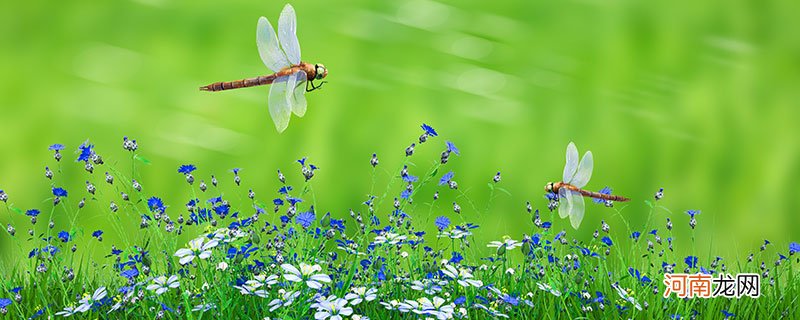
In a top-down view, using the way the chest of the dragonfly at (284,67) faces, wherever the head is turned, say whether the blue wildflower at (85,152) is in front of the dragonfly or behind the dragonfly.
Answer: behind

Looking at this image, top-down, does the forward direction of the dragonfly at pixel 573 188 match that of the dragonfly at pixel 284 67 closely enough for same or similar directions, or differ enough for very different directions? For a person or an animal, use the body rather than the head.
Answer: very different directions

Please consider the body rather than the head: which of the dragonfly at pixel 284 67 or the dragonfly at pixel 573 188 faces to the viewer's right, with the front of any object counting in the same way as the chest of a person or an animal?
the dragonfly at pixel 284 67

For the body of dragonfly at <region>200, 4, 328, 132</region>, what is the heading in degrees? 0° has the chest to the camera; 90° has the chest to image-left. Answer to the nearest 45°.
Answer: approximately 270°

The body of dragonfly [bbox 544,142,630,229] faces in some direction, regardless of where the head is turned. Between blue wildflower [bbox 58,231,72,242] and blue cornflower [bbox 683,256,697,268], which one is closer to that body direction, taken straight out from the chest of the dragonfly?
the blue wildflower

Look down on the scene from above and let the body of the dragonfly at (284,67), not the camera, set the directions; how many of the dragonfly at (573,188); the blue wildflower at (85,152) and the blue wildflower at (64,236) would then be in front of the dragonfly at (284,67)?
1

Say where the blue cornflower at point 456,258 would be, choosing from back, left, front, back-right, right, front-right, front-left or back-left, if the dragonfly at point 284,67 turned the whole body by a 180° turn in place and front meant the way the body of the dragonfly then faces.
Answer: back-left

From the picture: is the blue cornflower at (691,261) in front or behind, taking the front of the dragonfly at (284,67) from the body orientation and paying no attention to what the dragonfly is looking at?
in front

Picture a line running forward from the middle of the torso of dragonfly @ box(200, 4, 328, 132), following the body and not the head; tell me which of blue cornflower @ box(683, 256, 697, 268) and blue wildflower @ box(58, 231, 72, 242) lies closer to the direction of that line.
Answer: the blue cornflower

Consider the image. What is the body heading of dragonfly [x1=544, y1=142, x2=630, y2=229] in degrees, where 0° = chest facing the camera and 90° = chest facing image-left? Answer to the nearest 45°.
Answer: approximately 90°

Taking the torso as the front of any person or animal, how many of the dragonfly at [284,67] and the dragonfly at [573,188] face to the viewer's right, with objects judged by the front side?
1

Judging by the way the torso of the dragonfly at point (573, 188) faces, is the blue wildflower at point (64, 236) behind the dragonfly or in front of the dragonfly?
in front

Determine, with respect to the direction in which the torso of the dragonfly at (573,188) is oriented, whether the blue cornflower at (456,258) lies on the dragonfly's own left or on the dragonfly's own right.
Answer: on the dragonfly's own left

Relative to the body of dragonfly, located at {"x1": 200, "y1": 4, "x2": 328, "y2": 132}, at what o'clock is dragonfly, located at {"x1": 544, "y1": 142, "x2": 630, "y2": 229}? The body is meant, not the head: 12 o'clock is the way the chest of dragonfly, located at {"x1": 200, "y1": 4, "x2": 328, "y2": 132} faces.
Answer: dragonfly, located at {"x1": 544, "y1": 142, "x2": 630, "y2": 229} is roughly at 12 o'clock from dragonfly, located at {"x1": 200, "y1": 4, "x2": 328, "y2": 132}.
